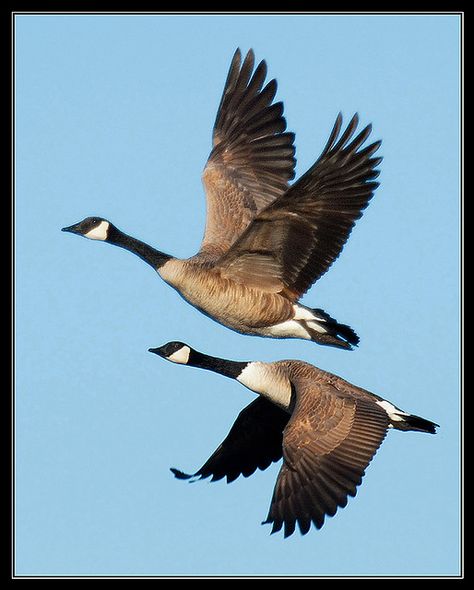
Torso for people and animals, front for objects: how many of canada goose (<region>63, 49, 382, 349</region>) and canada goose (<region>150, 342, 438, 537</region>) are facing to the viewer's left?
2

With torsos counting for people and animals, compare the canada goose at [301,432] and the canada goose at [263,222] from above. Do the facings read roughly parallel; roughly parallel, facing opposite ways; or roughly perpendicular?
roughly parallel

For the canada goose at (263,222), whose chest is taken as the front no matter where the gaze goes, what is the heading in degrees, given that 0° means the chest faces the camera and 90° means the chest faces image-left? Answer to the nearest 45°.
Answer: approximately 90°

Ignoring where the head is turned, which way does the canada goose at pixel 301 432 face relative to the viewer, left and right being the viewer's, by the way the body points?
facing to the left of the viewer
